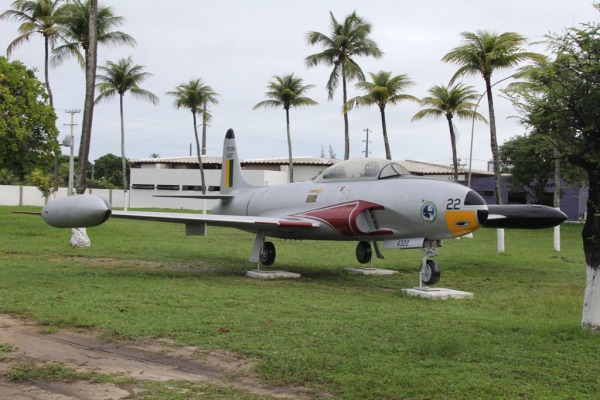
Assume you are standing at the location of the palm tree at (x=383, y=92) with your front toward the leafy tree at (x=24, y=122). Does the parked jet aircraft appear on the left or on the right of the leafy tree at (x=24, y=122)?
left

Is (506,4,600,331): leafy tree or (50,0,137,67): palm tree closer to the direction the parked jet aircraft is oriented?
the leafy tree

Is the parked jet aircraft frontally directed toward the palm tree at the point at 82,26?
no

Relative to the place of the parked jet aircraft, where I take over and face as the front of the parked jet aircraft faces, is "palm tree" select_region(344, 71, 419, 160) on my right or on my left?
on my left

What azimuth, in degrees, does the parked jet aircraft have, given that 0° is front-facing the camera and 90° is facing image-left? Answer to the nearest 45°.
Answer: approximately 315°

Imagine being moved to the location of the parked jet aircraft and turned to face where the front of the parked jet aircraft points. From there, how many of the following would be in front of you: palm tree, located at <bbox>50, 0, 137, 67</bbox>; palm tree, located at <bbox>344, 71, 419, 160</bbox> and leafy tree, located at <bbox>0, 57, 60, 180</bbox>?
0

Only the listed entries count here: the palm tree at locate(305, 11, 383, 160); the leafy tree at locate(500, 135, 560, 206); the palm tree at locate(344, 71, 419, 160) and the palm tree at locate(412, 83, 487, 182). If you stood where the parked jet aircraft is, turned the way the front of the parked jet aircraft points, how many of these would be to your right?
0

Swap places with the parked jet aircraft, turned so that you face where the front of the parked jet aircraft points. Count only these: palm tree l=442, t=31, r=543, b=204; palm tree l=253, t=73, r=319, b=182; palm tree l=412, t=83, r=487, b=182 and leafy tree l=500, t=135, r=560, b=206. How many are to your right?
0

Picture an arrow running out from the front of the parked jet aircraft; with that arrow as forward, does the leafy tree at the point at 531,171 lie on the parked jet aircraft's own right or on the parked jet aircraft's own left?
on the parked jet aircraft's own left

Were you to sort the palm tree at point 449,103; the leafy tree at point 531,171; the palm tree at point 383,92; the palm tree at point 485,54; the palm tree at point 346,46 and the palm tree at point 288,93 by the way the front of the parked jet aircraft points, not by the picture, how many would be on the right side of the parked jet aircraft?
0

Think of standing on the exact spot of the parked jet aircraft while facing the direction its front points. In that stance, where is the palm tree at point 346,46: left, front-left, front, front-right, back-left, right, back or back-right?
back-left

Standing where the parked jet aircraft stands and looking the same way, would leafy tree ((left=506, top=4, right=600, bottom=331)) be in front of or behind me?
in front

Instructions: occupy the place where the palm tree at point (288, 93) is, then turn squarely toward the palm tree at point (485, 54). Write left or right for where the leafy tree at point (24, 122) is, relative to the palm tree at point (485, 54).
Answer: right

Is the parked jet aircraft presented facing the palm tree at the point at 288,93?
no

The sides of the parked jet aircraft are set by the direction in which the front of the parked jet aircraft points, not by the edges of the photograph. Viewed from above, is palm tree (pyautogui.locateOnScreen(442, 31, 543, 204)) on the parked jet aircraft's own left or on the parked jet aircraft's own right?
on the parked jet aircraft's own left
